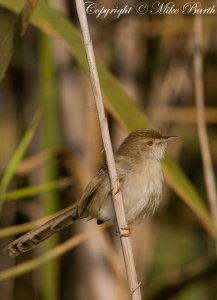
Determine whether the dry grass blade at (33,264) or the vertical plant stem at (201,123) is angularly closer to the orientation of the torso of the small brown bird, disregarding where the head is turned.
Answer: the vertical plant stem

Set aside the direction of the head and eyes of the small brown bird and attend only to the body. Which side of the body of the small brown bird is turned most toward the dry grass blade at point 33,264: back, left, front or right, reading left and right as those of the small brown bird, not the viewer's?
back

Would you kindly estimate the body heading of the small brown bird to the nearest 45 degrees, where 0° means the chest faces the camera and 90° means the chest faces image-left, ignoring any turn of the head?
approximately 270°
